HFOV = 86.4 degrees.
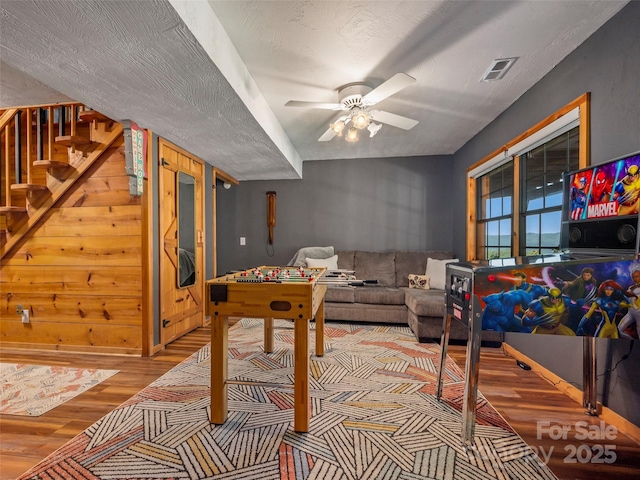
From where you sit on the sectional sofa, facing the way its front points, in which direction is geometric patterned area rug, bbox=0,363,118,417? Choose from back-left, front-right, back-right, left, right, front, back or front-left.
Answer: front-right

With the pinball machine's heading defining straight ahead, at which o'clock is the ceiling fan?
The ceiling fan is roughly at 2 o'clock from the pinball machine.

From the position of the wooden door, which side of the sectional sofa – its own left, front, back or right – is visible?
right

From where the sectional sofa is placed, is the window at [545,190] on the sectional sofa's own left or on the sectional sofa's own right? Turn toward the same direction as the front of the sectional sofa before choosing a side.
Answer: on the sectional sofa's own left

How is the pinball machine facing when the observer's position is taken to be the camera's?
facing the viewer and to the left of the viewer

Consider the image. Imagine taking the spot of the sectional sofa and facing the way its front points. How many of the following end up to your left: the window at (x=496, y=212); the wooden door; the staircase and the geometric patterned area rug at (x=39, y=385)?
1

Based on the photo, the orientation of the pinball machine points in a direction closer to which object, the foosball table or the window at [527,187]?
the foosball table

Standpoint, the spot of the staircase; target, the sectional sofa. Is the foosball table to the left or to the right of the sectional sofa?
right

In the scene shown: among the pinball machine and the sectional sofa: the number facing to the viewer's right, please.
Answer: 0

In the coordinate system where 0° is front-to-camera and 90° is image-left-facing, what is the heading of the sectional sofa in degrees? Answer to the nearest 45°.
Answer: approximately 0°

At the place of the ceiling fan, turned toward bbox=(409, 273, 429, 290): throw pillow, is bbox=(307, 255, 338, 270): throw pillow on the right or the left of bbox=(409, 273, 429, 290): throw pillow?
left

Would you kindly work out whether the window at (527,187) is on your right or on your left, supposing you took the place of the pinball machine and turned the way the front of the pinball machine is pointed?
on your right
